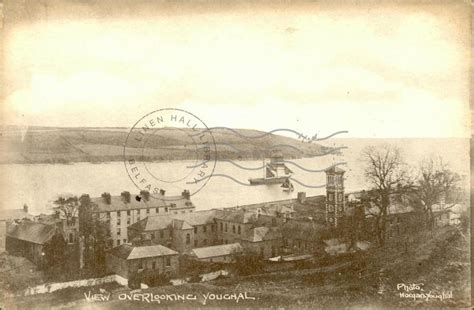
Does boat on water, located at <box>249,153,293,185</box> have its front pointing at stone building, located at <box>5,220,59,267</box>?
no

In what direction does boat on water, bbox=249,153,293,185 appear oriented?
to the viewer's right
